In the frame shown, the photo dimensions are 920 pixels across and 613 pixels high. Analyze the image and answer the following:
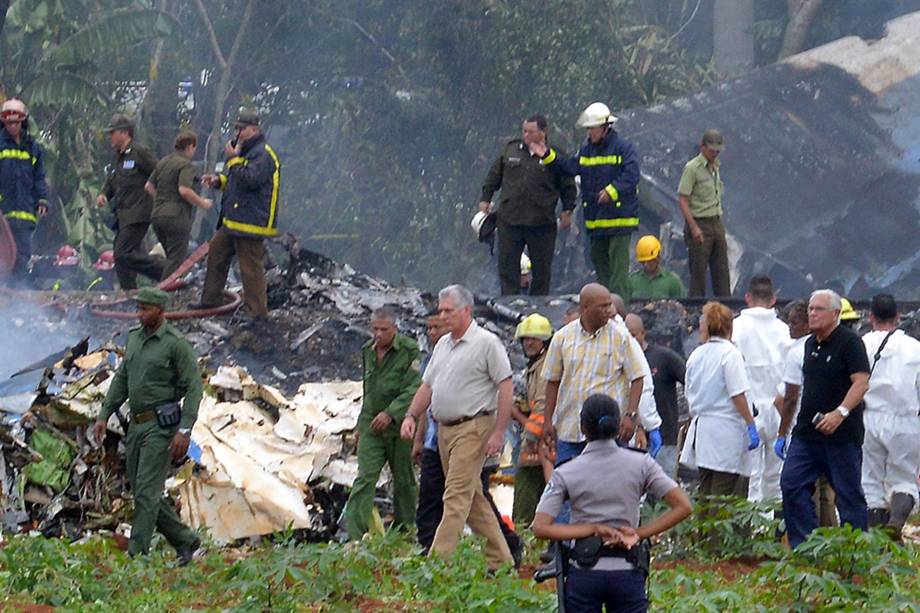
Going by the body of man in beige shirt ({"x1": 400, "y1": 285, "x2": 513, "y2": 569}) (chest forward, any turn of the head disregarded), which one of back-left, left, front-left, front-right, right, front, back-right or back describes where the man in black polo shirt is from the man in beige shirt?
back-left

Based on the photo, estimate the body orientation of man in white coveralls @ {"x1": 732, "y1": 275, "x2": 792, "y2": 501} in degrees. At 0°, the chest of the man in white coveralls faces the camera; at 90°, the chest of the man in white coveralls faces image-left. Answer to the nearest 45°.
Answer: approximately 180°

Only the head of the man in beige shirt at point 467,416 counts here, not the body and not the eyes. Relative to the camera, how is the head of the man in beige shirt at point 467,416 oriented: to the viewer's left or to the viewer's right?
to the viewer's left

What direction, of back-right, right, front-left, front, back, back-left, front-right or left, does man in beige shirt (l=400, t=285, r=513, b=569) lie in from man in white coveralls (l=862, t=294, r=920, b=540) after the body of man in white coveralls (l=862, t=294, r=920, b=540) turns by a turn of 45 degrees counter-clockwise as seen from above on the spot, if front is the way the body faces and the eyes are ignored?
left

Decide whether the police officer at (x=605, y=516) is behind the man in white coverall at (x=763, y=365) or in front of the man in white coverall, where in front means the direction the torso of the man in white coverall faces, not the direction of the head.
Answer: behind

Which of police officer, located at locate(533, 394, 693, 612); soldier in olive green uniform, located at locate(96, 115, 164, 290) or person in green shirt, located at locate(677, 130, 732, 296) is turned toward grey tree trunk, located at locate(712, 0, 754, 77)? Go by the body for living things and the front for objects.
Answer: the police officer

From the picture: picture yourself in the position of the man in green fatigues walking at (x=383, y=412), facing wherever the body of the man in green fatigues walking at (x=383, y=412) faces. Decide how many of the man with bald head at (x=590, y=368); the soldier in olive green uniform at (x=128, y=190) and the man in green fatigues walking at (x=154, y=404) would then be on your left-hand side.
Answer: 1

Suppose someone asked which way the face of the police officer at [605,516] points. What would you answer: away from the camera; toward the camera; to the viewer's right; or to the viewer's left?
away from the camera

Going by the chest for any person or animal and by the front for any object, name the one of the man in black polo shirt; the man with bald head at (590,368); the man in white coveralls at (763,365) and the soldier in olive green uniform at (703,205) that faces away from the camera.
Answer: the man in white coveralls

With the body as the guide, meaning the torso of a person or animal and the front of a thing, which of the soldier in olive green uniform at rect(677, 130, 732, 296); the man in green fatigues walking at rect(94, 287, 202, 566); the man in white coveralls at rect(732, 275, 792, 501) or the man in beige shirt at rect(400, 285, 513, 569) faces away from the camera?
the man in white coveralls at rect(732, 275, 792, 501)

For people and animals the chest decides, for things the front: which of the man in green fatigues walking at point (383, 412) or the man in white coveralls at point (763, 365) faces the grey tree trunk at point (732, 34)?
the man in white coveralls

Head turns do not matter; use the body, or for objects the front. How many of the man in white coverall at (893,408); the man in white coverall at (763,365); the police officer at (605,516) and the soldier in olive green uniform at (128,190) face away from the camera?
3
